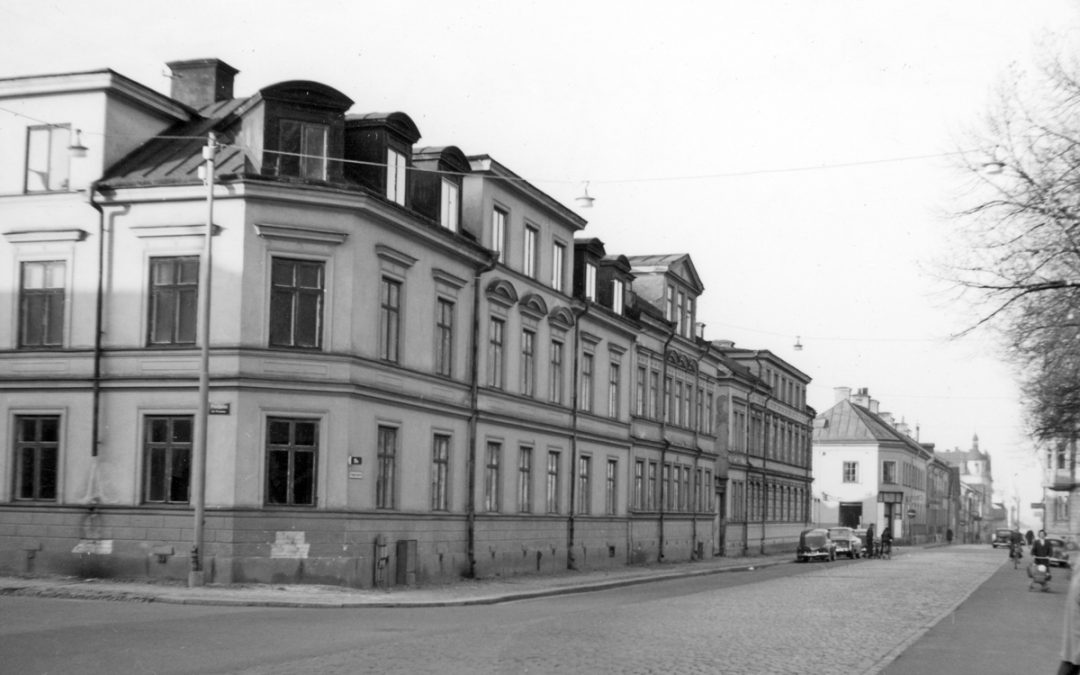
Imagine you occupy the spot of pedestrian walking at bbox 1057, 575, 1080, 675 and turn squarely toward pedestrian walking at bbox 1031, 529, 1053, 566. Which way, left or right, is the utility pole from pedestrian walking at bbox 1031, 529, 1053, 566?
left
